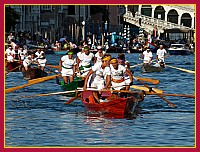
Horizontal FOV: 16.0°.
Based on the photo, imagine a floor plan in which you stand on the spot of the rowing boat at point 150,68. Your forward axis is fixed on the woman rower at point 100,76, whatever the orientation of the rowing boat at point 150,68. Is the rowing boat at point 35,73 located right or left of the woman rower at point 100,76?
right

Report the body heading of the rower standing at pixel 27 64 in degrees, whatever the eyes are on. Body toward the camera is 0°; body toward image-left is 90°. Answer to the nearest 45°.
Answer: approximately 315°

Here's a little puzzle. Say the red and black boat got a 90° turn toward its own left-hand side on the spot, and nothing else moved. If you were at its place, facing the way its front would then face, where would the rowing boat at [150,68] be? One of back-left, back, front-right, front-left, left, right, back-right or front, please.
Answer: front-left

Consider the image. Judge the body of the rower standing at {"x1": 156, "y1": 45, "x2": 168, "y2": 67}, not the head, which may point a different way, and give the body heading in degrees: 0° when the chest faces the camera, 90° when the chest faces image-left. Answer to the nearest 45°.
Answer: approximately 0°

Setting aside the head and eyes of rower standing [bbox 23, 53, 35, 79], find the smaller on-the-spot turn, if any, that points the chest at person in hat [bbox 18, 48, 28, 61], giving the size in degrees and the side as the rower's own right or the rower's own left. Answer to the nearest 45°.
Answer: approximately 135° to the rower's own left

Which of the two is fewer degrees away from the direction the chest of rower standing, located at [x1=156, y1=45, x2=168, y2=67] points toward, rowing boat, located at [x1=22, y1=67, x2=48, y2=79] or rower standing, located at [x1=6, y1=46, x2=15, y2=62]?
the rowing boat
